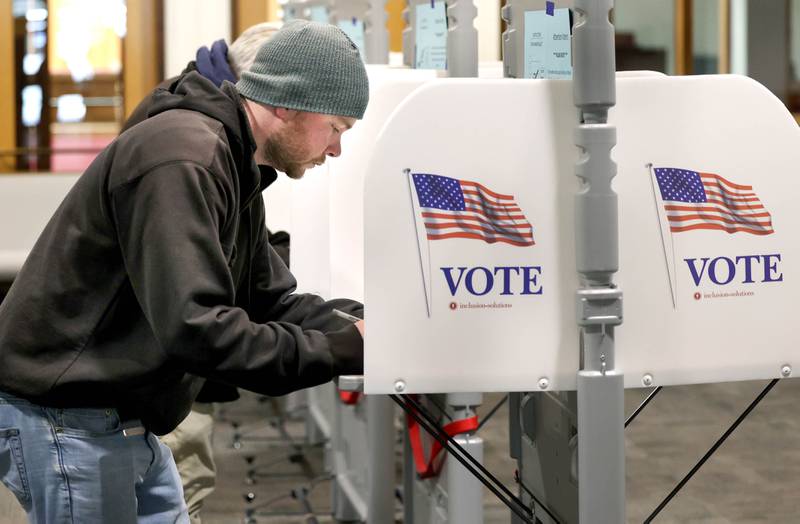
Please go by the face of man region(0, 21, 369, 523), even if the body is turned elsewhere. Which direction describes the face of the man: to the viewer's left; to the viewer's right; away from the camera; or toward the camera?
to the viewer's right

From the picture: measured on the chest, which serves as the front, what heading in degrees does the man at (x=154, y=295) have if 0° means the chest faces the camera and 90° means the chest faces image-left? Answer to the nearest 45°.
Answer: approximately 270°
